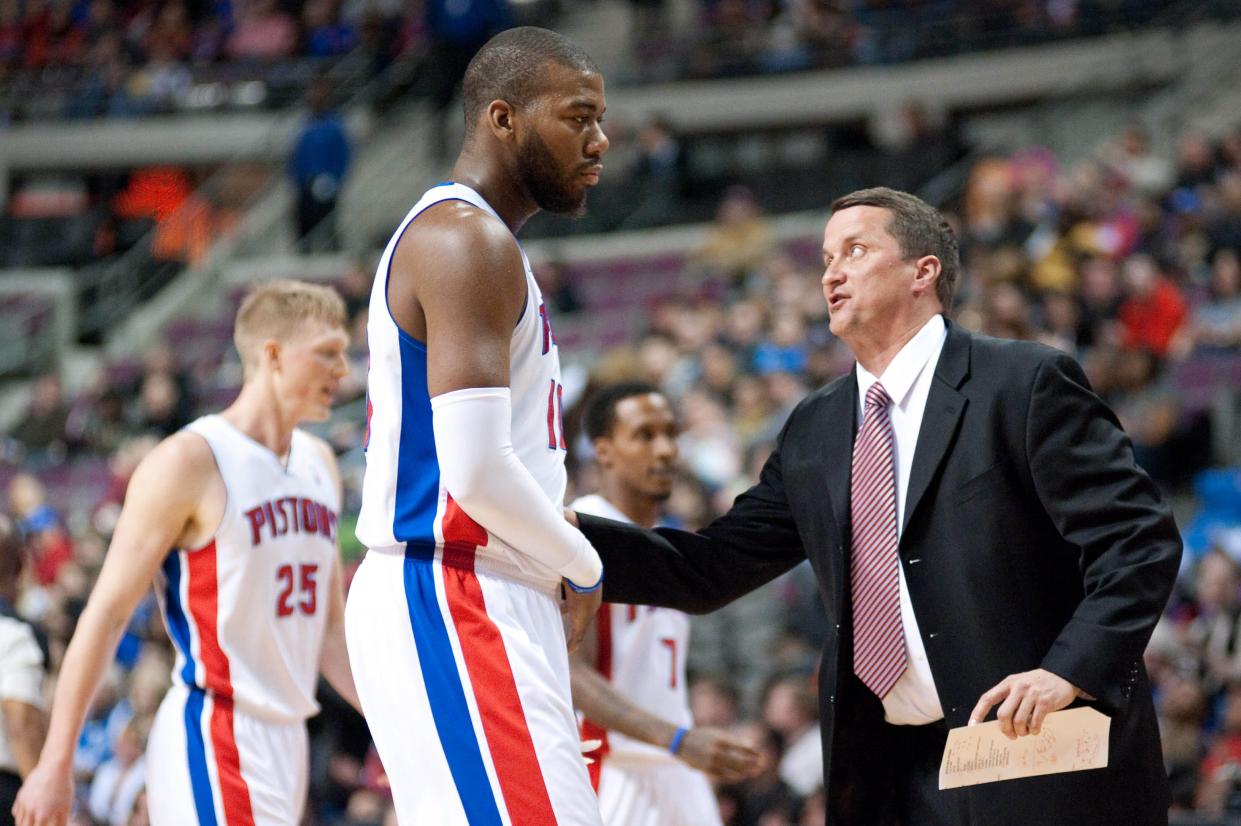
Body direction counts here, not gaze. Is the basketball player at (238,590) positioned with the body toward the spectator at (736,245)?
no

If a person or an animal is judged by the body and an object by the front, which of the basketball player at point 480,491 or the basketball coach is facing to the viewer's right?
the basketball player

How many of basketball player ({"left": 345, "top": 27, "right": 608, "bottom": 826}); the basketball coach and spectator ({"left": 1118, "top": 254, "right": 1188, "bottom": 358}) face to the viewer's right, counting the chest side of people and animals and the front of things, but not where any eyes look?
1

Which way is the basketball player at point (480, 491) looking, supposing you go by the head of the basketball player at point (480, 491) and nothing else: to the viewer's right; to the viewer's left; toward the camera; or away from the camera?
to the viewer's right

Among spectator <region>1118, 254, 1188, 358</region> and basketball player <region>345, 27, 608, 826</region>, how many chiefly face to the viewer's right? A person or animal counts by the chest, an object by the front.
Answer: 1

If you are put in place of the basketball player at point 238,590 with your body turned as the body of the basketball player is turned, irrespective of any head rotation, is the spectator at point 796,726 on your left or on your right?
on your left

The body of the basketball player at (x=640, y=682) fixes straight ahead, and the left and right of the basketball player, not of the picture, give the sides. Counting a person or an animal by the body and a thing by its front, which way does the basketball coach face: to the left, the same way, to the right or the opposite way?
to the right

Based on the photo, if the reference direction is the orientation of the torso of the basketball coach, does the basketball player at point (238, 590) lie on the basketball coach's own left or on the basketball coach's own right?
on the basketball coach's own right

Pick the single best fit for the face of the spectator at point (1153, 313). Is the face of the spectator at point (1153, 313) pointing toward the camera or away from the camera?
toward the camera

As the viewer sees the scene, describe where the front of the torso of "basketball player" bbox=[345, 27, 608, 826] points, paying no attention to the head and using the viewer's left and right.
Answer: facing to the right of the viewer

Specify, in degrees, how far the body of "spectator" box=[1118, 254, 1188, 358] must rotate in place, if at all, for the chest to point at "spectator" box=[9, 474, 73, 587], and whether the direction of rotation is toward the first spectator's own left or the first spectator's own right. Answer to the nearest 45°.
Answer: approximately 45° to the first spectator's own right

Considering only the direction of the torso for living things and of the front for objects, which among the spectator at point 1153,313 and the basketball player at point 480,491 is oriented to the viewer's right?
the basketball player

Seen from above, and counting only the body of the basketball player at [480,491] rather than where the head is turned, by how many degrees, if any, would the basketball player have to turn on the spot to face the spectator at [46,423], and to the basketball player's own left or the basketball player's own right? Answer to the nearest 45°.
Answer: approximately 90° to the basketball player's own left

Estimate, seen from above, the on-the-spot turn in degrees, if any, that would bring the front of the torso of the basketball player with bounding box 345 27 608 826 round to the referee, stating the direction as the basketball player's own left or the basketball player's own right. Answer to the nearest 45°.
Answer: approximately 135° to the basketball player's own left

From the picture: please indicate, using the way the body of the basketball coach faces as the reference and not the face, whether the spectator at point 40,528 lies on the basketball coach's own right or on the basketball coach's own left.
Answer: on the basketball coach's own right

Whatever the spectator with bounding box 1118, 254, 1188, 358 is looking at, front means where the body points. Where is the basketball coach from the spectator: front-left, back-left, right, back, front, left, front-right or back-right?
front-left

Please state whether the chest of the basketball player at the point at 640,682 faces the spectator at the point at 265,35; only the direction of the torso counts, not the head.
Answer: no
